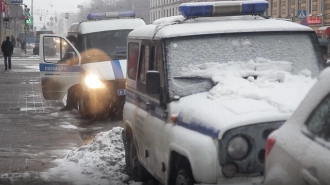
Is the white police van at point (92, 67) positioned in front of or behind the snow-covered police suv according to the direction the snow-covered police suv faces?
behind

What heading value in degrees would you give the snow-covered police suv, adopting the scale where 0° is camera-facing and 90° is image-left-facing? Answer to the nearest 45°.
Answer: approximately 315°

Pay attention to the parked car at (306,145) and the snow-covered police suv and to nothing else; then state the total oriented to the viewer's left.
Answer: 0

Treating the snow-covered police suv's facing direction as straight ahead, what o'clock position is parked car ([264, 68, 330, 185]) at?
The parked car is roughly at 1 o'clock from the snow-covered police suv.

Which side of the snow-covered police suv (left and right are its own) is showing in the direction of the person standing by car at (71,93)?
back

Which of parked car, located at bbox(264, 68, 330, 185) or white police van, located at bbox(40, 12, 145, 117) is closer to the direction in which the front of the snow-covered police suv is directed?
the parked car
